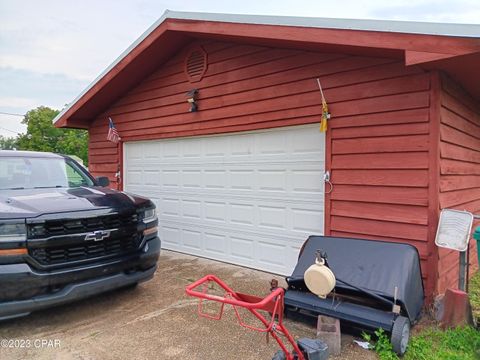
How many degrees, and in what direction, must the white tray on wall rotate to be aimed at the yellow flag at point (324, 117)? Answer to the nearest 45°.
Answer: approximately 90° to its right

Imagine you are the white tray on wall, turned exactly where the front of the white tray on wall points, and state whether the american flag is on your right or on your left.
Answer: on your right

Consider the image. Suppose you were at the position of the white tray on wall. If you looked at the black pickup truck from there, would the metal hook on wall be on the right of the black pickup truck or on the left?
right

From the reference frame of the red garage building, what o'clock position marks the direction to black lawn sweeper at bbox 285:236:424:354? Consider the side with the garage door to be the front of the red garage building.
The black lawn sweeper is roughly at 10 o'clock from the red garage building.

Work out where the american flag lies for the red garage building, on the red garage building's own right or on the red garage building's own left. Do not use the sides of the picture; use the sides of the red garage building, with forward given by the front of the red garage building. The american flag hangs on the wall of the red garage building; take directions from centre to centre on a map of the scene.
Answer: on the red garage building's own right

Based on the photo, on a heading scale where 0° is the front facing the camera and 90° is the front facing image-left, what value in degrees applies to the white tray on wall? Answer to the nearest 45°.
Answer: approximately 0°

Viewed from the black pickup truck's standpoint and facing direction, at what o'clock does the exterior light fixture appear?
The exterior light fixture is roughly at 9 o'clock from the black pickup truck.

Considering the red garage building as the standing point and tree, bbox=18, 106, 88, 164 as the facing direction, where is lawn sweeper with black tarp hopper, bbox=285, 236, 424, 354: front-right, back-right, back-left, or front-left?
back-left
